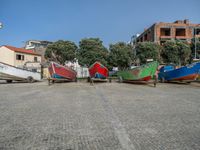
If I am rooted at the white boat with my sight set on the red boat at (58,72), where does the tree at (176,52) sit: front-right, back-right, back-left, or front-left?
front-left

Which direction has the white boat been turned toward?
to the viewer's left

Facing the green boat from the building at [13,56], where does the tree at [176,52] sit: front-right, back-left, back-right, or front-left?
front-left

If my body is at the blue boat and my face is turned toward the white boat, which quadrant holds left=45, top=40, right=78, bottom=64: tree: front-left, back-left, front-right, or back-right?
front-right

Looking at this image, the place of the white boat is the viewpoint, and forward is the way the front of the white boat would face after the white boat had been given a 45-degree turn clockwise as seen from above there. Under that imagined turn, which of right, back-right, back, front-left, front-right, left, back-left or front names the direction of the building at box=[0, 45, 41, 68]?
front-right

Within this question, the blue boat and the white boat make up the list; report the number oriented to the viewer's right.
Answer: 1

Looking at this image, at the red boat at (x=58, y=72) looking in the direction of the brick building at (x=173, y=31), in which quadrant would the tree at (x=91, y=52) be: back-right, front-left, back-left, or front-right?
front-left
